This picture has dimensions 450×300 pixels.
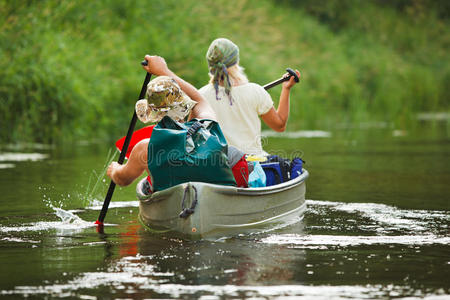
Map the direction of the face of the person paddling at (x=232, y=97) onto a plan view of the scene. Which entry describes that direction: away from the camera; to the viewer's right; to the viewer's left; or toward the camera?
away from the camera

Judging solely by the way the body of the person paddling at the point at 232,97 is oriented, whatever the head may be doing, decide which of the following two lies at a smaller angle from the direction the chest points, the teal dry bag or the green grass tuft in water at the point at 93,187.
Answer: the green grass tuft in water

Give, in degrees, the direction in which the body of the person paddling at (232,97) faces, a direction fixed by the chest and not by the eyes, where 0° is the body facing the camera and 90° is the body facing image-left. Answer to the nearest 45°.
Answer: approximately 180°

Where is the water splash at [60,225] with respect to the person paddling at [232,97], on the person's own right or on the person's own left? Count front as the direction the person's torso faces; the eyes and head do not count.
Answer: on the person's own left

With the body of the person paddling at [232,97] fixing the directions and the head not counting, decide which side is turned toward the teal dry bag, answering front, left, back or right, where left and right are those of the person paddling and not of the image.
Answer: back
